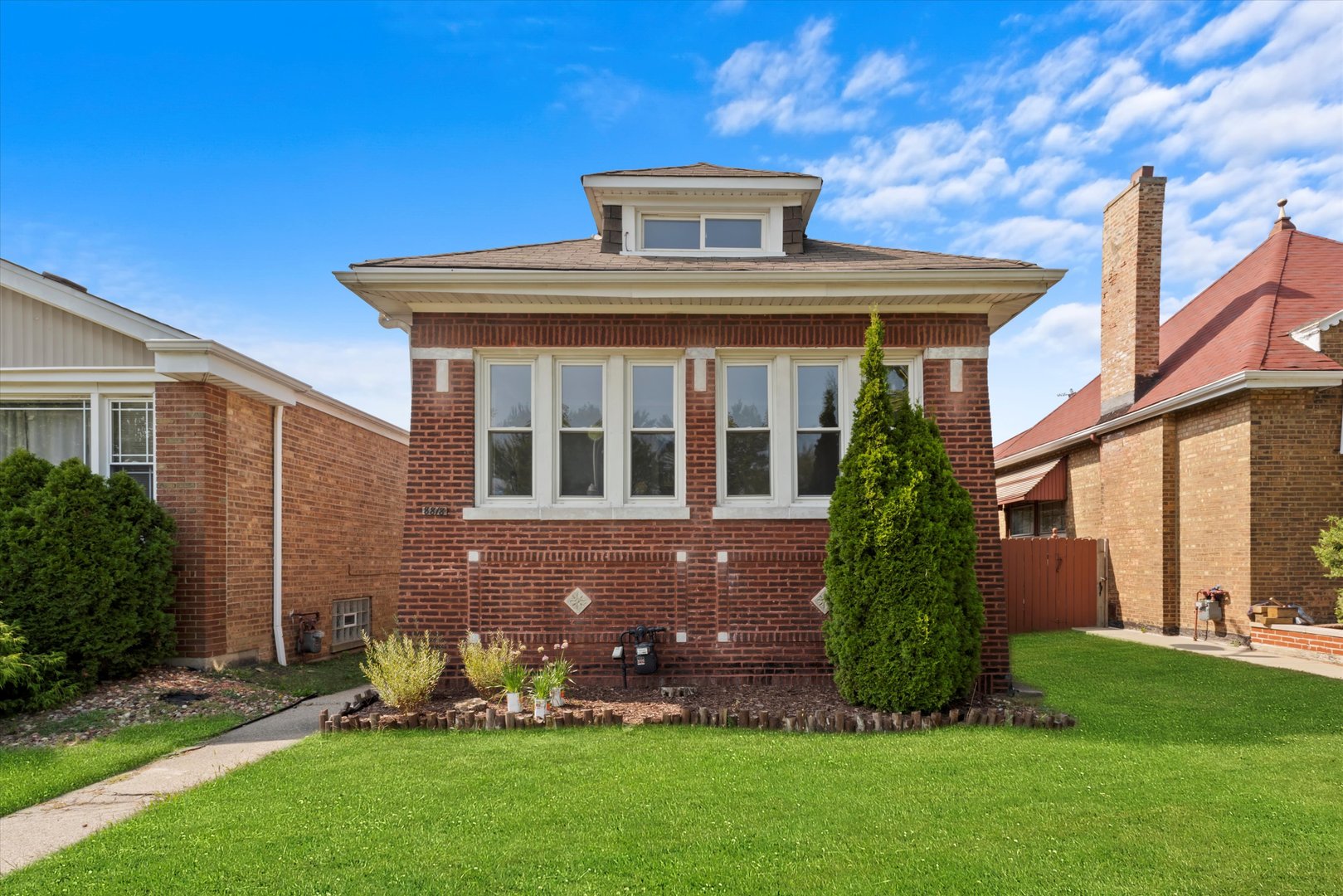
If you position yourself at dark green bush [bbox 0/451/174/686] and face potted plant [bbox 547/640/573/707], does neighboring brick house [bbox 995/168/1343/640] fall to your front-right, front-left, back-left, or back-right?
front-left

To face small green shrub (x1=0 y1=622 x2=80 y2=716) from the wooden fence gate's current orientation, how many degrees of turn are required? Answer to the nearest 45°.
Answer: approximately 45° to its right

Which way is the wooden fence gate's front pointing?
toward the camera

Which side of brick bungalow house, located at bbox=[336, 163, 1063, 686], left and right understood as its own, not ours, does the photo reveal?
front

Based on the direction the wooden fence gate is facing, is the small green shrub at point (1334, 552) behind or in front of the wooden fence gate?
in front

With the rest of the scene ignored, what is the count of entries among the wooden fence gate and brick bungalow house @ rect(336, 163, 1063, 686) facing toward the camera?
2

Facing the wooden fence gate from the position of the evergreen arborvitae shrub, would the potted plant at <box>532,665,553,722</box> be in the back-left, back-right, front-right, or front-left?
back-left

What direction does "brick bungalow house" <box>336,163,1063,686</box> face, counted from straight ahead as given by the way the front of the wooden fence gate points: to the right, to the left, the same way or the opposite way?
the same way

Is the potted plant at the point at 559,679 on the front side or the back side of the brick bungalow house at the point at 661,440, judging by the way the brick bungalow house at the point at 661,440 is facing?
on the front side
